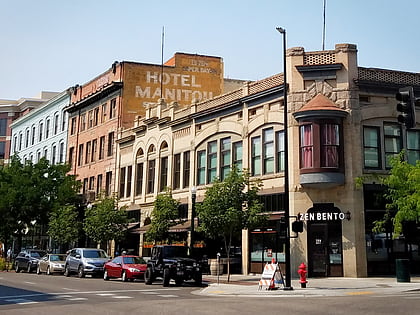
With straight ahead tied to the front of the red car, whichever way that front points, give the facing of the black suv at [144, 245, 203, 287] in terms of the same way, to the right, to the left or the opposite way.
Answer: the same way

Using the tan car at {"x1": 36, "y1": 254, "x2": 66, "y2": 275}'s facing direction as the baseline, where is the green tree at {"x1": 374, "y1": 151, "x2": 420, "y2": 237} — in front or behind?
in front

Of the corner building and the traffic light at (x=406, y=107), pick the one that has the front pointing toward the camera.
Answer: the corner building

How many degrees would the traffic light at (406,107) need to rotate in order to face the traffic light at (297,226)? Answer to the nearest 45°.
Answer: approximately 45° to its right

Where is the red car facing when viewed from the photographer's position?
facing the viewer and to the right of the viewer

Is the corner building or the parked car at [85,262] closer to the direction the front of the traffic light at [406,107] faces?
the parked car

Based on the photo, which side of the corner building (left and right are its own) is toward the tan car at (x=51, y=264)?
right

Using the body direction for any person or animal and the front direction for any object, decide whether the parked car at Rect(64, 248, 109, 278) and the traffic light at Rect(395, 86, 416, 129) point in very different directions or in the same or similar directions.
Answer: very different directions

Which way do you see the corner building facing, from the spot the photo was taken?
facing the viewer

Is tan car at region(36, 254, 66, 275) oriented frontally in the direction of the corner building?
yes
